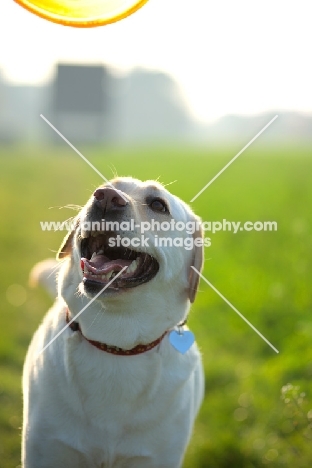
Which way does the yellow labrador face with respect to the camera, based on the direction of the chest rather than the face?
toward the camera
